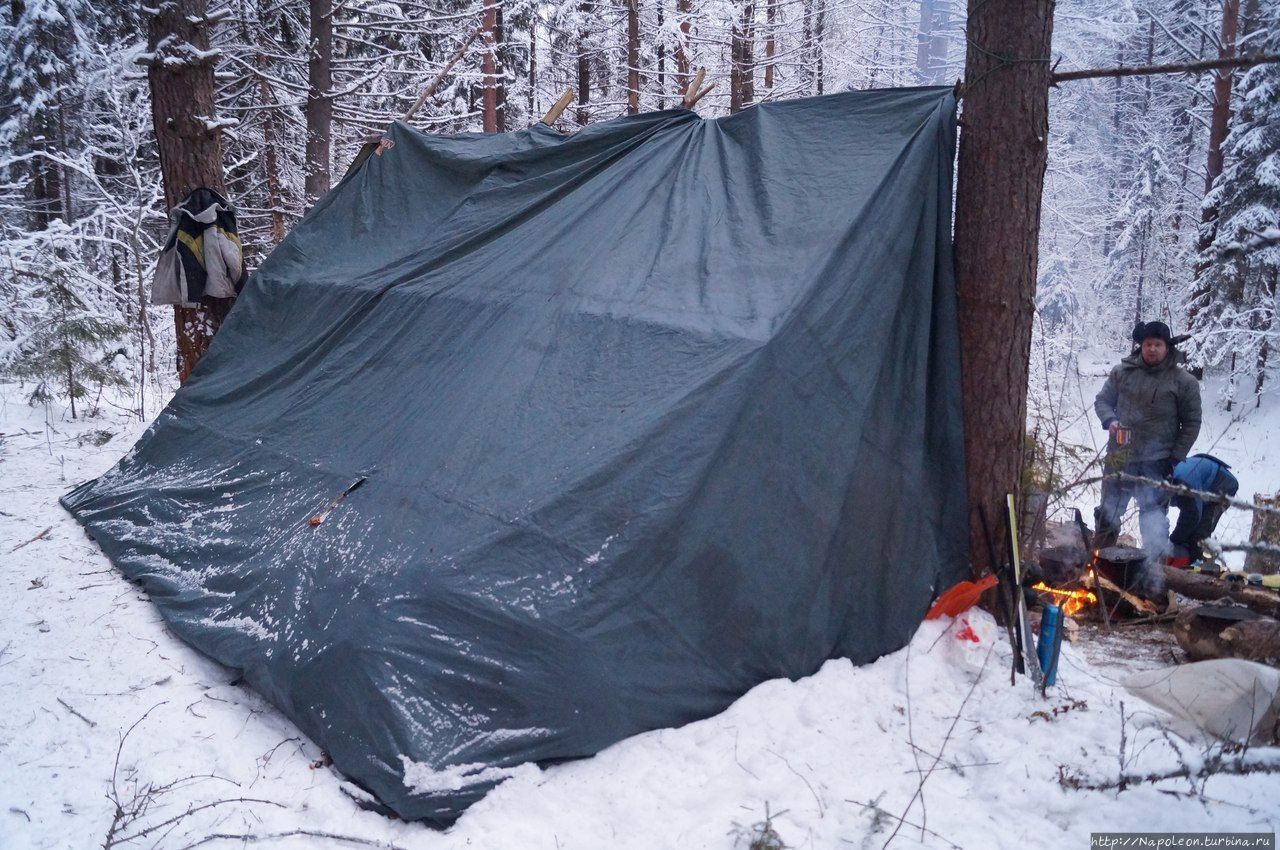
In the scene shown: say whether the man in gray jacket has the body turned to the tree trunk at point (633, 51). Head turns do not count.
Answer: no

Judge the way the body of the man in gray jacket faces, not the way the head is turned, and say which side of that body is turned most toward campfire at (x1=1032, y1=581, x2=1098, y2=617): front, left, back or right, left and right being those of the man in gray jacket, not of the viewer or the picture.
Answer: front

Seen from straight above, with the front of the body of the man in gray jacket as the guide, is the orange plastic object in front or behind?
in front

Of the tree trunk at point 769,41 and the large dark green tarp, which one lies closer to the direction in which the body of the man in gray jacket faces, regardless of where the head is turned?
the large dark green tarp

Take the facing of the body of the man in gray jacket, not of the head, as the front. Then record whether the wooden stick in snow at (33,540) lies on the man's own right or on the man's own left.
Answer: on the man's own right

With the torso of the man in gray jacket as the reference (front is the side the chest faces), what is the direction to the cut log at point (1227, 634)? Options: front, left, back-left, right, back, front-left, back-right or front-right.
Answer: front

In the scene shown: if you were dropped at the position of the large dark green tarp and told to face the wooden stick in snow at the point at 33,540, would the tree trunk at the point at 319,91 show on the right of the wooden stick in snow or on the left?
right

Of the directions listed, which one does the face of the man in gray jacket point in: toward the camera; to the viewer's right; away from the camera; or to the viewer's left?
toward the camera

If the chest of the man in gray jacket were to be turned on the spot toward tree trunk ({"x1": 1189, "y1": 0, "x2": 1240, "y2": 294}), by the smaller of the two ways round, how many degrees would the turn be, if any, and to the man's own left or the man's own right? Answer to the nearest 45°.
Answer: approximately 180°

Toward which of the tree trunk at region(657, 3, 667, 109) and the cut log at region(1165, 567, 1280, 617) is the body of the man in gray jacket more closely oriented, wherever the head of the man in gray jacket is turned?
the cut log

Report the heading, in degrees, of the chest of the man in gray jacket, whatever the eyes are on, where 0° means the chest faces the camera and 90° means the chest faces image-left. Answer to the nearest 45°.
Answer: approximately 0°
